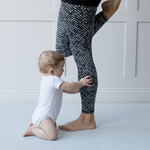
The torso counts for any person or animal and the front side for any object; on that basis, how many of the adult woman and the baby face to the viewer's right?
1

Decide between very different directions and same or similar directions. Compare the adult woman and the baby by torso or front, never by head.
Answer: very different directions

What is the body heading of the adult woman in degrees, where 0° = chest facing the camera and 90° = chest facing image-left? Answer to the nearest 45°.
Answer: approximately 90°

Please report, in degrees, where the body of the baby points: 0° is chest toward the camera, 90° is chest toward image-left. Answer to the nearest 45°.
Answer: approximately 270°
